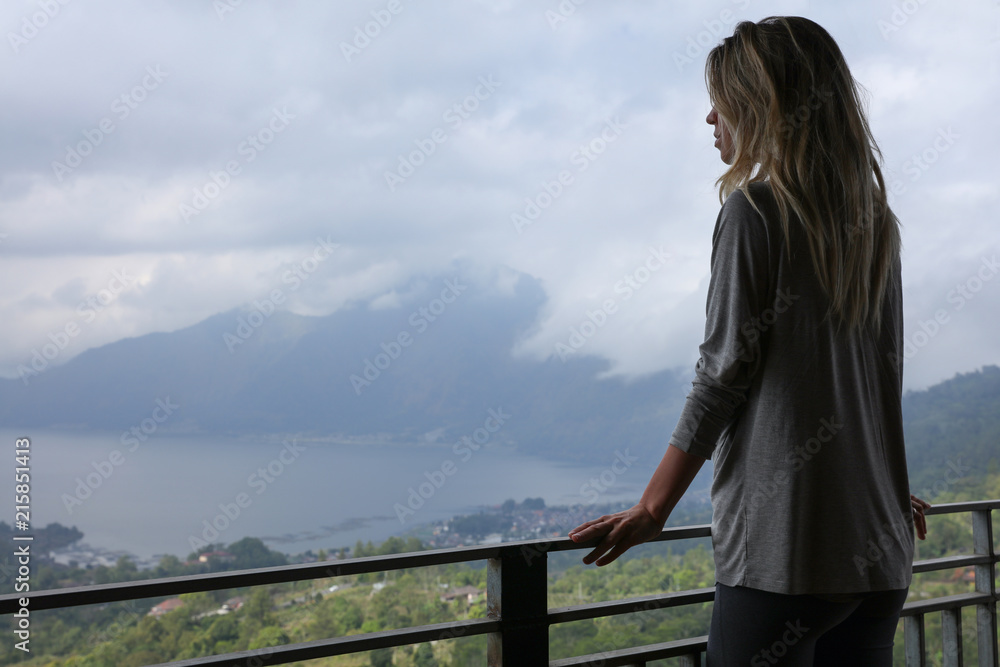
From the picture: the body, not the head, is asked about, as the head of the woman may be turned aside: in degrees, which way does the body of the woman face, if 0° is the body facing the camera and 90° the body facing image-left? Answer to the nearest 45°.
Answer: approximately 135°

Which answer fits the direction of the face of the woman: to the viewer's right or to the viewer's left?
to the viewer's left
